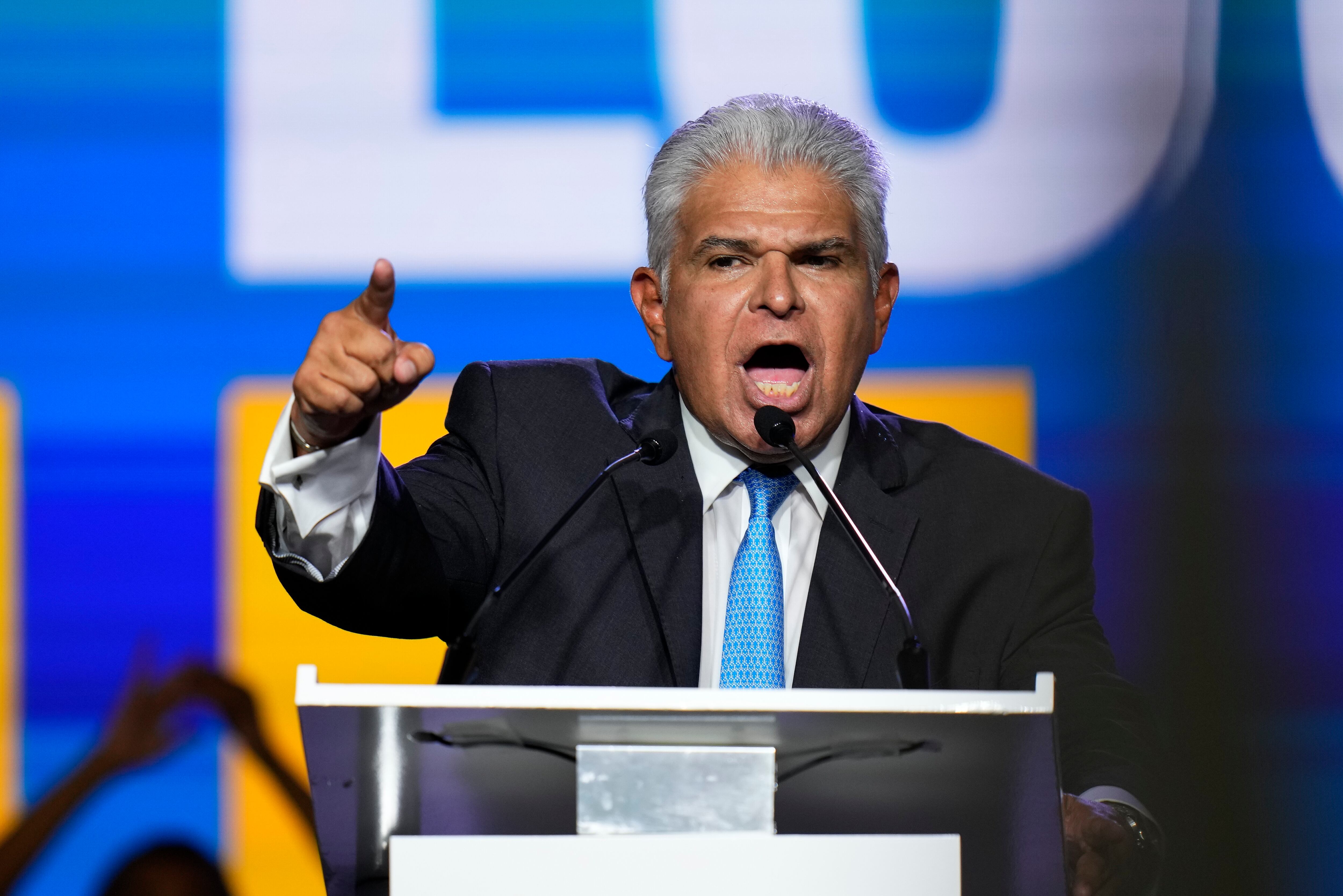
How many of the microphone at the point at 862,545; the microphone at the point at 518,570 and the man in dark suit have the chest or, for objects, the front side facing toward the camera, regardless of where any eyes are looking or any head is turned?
1

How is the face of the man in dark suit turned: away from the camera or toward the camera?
toward the camera

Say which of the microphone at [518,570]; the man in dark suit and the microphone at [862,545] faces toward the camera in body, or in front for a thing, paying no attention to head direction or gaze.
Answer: the man in dark suit

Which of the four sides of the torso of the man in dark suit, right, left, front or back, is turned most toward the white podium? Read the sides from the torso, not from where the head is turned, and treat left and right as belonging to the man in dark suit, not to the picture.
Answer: front

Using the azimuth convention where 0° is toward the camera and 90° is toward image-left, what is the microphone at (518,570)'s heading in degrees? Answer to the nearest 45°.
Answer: approximately 225°

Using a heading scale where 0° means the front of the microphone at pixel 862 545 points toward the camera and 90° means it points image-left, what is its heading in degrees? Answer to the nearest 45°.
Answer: approximately 135°

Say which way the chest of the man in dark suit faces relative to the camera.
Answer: toward the camera

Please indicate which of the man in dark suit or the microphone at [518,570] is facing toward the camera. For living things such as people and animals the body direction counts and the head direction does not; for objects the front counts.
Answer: the man in dark suit
